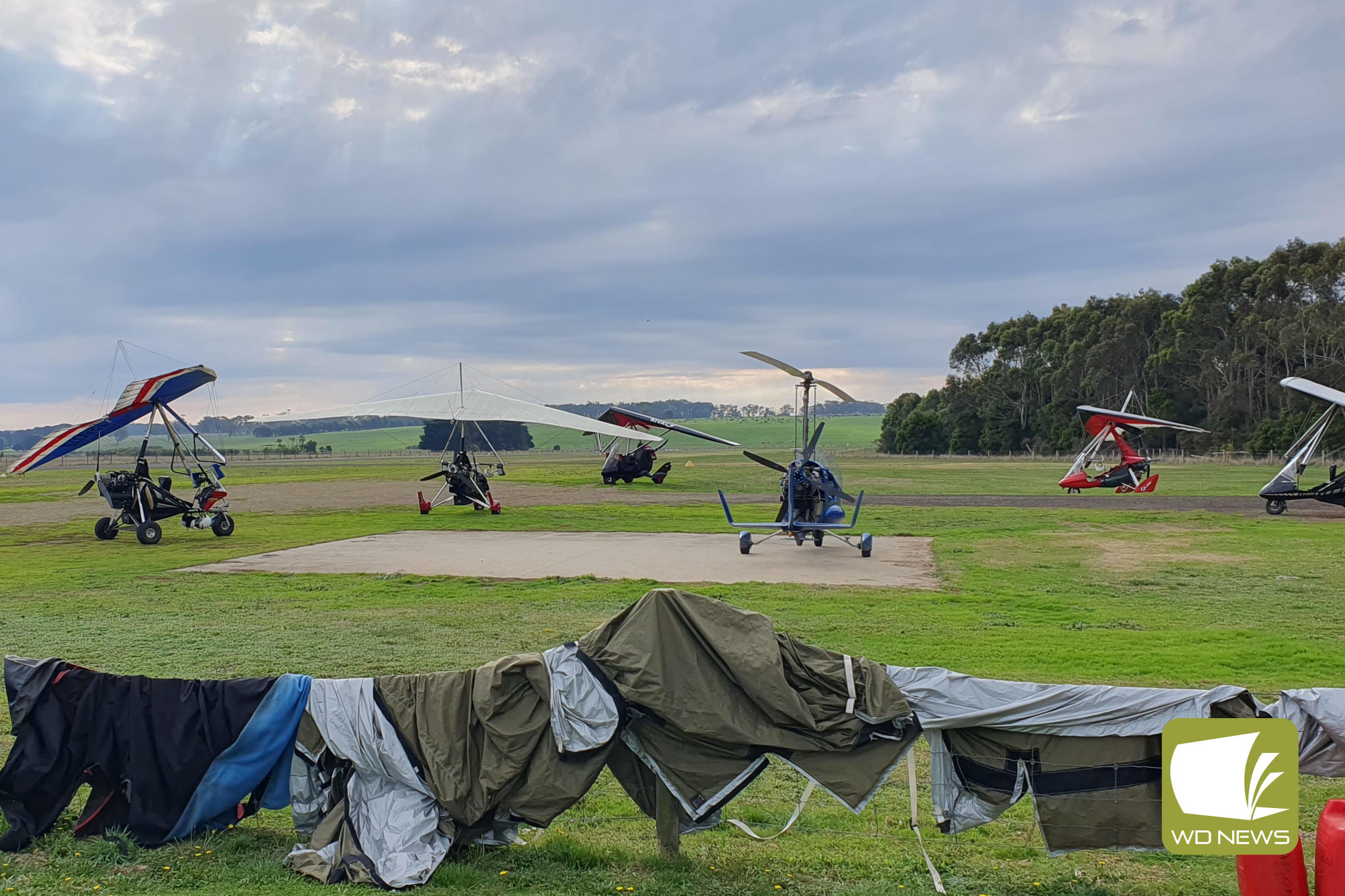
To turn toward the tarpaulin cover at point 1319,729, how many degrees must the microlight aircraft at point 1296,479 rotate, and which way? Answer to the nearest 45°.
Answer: approximately 90° to its left

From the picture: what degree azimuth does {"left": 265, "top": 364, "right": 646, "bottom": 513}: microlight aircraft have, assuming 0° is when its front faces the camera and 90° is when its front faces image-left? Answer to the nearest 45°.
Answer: approximately 180°

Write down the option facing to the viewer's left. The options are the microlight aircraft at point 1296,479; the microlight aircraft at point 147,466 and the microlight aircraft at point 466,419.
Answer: the microlight aircraft at point 1296,479

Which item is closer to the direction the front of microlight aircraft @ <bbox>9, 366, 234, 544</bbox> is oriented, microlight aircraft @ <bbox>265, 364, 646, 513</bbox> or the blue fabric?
the microlight aircraft

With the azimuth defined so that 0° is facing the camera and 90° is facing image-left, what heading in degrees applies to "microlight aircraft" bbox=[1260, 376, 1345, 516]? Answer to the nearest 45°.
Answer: approximately 90°

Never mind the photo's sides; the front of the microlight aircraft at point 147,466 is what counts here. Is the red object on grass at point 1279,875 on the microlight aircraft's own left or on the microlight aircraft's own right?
on the microlight aircraft's own right

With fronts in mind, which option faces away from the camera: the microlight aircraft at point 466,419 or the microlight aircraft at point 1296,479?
the microlight aircraft at point 466,419

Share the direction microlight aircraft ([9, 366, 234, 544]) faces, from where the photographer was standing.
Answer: facing away from the viewer and to the right of the viewer

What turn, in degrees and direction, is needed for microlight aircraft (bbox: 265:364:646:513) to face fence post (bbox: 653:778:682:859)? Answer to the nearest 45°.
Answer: approximately 180°

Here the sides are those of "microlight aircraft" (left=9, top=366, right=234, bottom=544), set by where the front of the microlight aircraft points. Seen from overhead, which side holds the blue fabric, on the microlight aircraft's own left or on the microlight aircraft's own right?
on the microlight aircraft's own right

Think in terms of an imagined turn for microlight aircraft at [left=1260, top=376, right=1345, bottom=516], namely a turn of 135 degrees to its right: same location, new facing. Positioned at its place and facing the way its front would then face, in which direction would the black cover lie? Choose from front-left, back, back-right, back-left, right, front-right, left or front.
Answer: back-right

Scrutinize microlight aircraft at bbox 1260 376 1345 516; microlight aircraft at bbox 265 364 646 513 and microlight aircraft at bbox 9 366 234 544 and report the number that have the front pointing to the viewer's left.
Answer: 1
